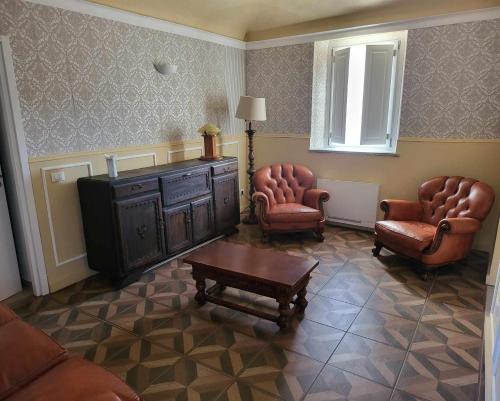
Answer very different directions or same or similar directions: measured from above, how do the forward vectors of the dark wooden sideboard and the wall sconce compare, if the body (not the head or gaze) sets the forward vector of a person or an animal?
same or similar directions

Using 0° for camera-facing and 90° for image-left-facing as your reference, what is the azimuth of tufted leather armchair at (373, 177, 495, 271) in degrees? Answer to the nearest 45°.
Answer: approximately 45°

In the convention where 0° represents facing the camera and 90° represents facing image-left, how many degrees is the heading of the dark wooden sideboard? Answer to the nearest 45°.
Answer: approximately 315°

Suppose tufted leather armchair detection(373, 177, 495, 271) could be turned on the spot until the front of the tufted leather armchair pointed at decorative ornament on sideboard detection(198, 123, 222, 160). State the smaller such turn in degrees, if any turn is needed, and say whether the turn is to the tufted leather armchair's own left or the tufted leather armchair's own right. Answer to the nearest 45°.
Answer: approximately 45° to the tufted leather armchair's own right

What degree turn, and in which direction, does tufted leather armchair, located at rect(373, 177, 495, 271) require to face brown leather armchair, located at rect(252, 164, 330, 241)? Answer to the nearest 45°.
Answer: approximately 45° to its right

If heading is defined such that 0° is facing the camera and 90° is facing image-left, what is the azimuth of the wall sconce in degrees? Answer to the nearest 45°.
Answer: approximately 315°

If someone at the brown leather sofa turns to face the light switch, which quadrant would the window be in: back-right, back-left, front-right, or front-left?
front-right

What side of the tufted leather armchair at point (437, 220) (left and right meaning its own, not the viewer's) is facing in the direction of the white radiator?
right

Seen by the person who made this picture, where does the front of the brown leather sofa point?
facing away from the viewer and to the right of the viewer

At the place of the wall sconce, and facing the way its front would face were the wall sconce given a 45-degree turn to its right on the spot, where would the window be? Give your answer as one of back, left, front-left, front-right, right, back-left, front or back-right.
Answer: left

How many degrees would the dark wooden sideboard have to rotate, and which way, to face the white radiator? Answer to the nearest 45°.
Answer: approximately 45° to its left

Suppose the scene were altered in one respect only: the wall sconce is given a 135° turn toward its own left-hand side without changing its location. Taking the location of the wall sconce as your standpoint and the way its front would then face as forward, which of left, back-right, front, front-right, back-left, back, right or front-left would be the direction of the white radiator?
right

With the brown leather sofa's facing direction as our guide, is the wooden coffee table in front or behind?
in front
